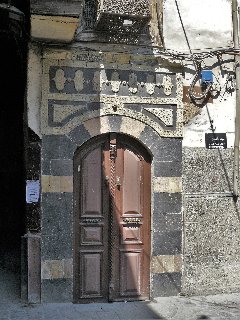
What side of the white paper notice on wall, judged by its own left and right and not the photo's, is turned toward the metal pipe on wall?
left

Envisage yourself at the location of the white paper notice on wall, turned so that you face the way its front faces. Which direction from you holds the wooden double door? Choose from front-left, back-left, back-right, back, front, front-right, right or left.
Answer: left

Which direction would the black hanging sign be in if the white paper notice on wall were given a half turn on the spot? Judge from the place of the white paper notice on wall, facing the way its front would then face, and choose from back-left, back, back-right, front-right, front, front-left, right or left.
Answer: right

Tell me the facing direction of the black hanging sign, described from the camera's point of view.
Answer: facing the viewer

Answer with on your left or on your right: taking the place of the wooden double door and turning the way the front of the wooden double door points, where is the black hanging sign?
on your left

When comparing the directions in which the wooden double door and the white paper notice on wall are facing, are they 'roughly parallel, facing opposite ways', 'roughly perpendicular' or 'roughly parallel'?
roughly parallel

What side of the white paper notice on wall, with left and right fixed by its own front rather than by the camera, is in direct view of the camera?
front

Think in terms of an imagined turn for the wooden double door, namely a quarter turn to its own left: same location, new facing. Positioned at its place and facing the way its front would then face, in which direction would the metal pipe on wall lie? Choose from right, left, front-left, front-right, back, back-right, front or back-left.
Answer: front

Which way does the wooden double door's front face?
toward the camera
